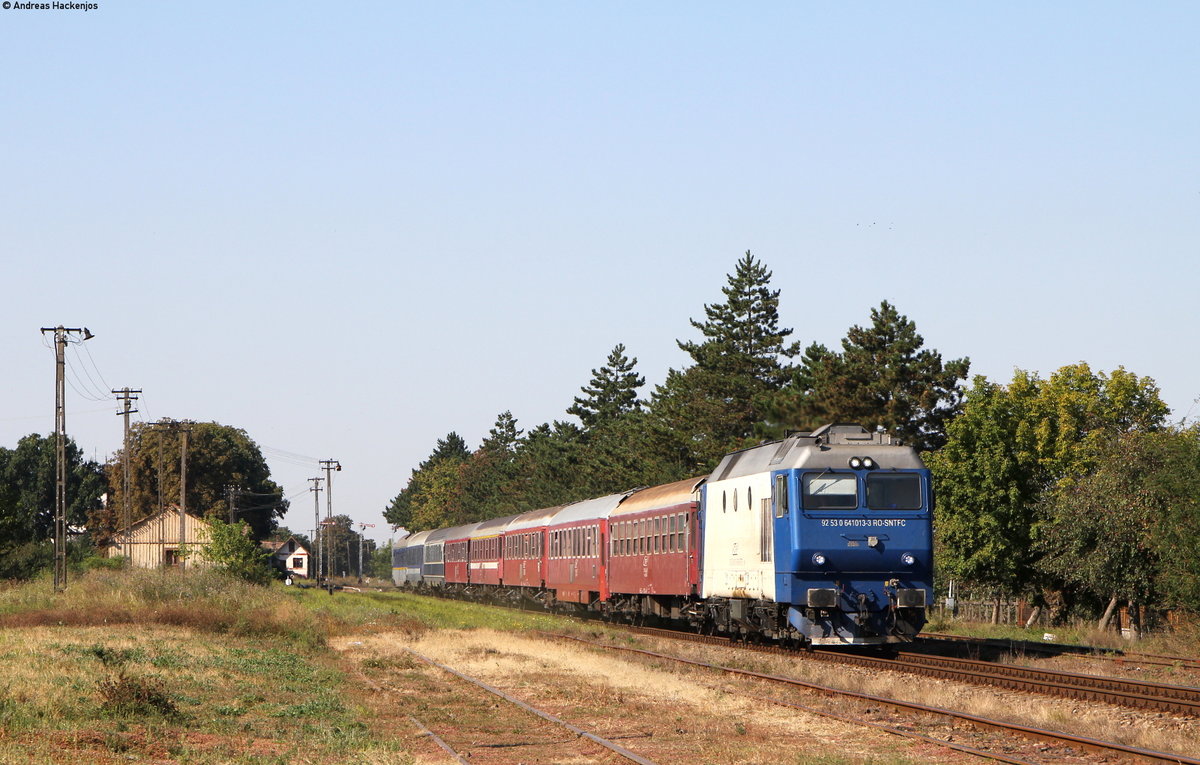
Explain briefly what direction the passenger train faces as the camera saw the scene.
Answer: facing the viewer and to the right of the viewer

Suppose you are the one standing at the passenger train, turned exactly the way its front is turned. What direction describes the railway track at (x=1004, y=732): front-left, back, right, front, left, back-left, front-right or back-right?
front-right

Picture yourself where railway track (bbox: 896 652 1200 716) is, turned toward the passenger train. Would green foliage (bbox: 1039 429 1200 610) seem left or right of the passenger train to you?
right

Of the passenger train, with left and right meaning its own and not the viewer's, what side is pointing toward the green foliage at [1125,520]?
left

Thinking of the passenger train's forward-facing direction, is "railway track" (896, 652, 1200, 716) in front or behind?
in front
